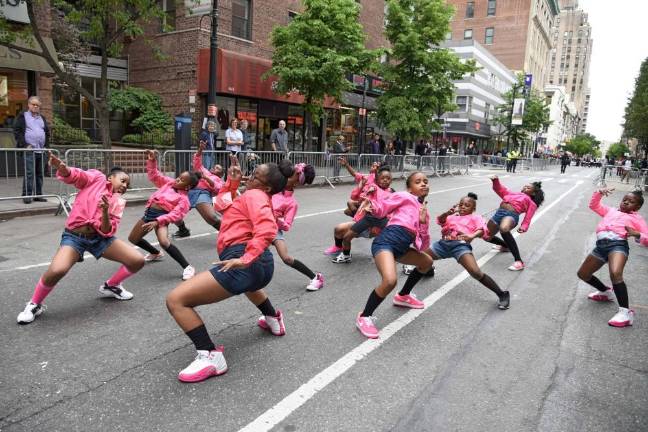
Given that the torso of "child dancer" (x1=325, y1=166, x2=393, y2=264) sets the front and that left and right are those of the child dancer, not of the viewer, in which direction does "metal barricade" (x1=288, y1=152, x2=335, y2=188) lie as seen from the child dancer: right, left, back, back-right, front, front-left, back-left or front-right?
back-right

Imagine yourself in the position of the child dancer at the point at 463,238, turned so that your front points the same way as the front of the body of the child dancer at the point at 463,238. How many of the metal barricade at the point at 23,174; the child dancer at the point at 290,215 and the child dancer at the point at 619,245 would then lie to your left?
1

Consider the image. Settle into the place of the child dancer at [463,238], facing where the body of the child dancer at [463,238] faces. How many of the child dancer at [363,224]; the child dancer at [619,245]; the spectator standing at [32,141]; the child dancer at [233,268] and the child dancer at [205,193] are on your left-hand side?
1

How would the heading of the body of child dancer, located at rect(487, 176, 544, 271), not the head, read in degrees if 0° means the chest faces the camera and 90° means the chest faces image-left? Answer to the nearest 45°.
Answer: approximately 45°

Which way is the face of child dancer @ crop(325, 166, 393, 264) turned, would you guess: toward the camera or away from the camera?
toward the camera

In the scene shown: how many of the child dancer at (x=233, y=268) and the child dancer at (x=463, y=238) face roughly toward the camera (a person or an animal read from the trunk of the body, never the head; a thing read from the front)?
1

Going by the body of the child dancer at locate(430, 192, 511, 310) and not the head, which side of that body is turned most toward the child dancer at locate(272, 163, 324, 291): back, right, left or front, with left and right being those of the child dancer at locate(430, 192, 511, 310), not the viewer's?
right

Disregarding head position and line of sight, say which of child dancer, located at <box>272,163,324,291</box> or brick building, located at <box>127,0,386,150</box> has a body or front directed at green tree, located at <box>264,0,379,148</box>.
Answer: the brick building

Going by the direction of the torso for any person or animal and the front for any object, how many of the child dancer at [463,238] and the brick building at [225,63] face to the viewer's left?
0

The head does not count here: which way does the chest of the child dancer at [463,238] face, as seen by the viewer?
toward the camera

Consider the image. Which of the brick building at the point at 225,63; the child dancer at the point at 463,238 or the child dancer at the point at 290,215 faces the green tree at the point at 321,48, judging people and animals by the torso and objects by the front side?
the brick building

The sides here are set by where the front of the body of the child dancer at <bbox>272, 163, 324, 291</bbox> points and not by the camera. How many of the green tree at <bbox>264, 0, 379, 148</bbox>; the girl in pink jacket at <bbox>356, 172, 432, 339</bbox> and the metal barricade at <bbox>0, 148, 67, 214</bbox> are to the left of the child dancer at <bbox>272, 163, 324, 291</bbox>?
1

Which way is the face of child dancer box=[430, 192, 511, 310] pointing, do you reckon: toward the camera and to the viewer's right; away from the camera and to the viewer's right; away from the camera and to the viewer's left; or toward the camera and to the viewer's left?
toward the camera and to the viewer's left

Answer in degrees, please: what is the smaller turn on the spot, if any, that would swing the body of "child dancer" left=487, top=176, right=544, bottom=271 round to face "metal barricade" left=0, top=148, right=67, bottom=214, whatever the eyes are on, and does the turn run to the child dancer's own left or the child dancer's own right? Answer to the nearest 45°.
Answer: approximately 45° to the child dancer's own right

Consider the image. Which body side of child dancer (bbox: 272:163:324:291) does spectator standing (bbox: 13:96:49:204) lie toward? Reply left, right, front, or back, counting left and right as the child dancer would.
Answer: right

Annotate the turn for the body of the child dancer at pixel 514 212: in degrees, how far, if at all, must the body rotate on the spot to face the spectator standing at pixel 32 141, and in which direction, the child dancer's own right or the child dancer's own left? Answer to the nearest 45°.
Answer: approximately 45° to the child dancer's own right

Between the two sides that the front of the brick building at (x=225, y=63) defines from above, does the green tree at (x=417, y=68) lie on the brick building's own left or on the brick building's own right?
on the brick building's own left
